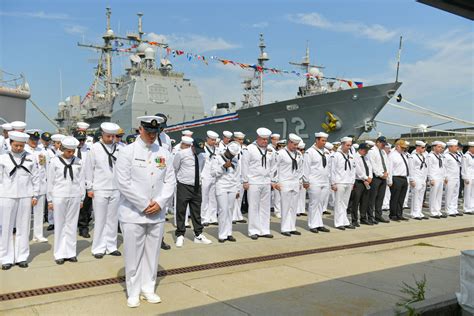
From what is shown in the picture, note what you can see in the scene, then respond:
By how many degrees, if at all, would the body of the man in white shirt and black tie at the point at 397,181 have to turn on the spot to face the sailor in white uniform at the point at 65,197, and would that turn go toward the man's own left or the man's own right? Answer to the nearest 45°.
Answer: approximately 90° to the man's own right

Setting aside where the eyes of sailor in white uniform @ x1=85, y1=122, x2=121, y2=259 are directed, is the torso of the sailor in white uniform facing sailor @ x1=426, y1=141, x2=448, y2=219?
no

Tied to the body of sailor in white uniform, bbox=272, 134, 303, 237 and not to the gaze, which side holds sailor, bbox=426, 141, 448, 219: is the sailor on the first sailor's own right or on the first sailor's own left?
on the first sailor's own left

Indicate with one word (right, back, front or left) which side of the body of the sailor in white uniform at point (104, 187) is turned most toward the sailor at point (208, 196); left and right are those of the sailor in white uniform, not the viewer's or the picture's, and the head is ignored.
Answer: left

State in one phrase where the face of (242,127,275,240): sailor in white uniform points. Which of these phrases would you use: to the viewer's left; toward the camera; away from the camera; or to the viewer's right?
toward the camera

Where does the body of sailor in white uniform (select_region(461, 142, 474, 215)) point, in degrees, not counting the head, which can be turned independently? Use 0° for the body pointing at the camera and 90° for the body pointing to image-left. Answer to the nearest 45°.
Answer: approximately 315°

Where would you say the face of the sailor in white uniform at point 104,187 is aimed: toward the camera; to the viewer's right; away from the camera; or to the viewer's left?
toward the camera

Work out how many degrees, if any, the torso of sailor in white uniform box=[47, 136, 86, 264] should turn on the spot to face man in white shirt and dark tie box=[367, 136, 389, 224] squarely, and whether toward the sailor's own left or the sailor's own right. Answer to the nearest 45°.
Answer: approximately 90° to the sailor's own left

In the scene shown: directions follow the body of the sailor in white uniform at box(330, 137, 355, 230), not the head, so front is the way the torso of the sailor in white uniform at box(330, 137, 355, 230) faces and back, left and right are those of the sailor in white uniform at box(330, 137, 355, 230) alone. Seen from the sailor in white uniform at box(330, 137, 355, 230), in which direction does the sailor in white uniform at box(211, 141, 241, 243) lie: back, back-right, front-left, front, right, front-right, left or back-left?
right

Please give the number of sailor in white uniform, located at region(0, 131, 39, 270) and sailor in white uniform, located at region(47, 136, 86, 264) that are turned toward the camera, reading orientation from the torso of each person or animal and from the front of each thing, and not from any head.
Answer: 2

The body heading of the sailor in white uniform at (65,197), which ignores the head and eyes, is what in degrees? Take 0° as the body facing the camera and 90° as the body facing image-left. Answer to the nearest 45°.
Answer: approximately 0°

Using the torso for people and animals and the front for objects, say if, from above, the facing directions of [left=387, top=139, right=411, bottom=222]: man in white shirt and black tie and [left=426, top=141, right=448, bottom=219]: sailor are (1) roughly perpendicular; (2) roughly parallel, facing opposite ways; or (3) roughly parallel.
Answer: roughly parallel

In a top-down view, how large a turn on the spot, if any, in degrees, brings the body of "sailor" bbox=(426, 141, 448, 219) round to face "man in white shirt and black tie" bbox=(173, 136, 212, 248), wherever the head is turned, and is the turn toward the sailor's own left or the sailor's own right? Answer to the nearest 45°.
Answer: approximately 90° to the sailor's own right

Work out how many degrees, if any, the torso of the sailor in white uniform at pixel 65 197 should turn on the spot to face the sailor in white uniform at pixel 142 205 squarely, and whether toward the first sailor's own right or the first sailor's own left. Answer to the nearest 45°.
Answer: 0° — they already face them

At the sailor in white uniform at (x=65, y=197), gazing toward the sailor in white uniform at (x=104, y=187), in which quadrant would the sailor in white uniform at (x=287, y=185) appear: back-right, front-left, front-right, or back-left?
front-right

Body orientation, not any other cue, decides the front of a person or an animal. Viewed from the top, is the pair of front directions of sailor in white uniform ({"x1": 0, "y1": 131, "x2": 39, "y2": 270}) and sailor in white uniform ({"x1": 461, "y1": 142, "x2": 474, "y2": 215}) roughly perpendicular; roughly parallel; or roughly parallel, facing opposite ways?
roughly parallel

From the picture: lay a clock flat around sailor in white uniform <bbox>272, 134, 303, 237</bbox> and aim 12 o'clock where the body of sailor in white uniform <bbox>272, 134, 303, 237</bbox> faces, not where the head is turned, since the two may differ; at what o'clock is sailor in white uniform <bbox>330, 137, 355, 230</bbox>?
sailor in white uniform <bbox>330, 137, 355, 230</bbox> is roughly at 9 o'clock from sailor in white uniform <bbox>272, 134, 303, 237</bbox>.

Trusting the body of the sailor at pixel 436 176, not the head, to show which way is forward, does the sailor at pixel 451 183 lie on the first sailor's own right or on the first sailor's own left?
on the first sailor's own left

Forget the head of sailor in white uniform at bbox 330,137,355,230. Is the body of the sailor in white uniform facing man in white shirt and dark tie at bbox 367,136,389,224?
no

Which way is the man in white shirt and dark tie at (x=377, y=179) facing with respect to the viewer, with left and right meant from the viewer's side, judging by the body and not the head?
facing the viewer and to the right of the viewer
